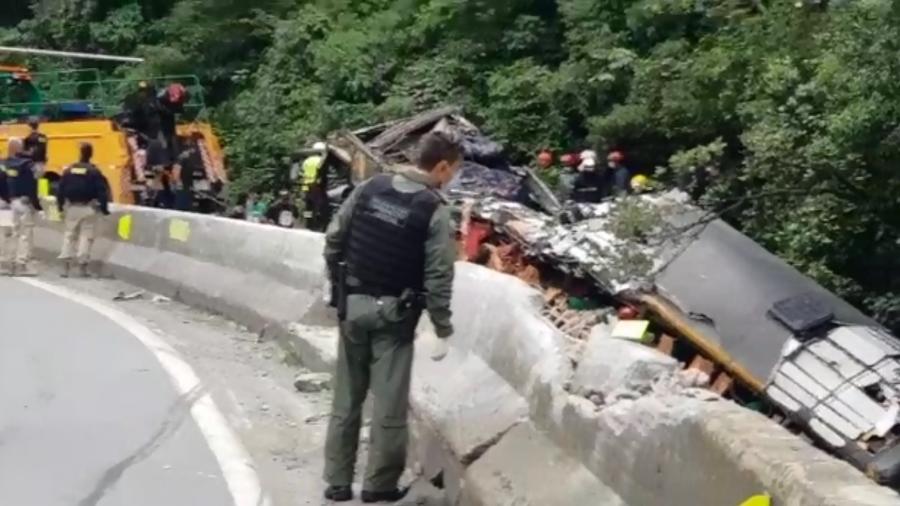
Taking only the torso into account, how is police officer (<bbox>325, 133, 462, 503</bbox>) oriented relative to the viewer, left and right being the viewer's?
facing away from the viewer and to the right of the viewer

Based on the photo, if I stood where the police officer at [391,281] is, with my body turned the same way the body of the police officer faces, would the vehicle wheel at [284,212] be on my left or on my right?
on my left

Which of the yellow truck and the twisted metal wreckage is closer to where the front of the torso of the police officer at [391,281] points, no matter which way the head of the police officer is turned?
the twisted metal wreckage

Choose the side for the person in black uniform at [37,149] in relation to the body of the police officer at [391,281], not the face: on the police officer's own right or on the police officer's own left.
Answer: on the police officer's own left
